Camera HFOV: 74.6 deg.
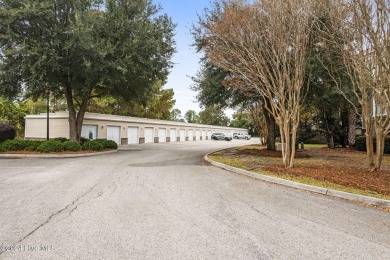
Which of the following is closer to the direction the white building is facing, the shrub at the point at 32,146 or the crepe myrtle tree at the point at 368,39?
the crepe myrtle tree

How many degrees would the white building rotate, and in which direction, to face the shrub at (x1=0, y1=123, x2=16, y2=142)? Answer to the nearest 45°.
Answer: approximately 90° to its right

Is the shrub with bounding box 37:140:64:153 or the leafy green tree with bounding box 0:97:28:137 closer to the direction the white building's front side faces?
the shrub

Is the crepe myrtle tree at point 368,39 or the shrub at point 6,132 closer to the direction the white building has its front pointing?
the crepe myrtle tree

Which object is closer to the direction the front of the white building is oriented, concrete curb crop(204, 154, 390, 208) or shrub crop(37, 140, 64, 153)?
the concrete curb

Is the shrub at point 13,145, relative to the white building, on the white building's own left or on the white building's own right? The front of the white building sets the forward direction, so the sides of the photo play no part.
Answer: on the white building's own right

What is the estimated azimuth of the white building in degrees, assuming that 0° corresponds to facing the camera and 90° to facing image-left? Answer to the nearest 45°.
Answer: approximately 315°

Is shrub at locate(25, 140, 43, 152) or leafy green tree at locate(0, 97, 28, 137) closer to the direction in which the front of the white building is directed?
the shrub
